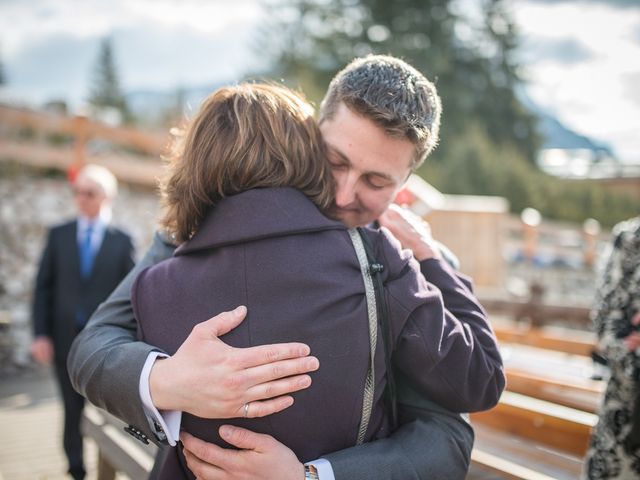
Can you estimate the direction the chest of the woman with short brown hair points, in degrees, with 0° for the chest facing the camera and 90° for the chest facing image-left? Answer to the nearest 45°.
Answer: approximately 180°

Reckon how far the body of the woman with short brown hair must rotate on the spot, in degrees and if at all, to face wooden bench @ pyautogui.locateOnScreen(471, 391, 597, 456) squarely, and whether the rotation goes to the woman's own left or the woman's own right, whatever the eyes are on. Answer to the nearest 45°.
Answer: approximately 45° to the woman's own right

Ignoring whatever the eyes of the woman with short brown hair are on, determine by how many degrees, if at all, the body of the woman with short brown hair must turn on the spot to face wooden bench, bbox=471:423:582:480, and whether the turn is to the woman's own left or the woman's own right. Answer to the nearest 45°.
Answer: approximately 45° to the woman's own right

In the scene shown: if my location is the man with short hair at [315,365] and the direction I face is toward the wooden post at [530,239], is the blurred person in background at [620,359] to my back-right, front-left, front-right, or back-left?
front-right

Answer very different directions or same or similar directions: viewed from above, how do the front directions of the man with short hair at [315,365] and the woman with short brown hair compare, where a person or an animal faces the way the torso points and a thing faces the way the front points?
very different directions

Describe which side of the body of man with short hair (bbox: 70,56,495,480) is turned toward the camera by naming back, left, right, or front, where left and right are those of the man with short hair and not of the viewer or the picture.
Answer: front

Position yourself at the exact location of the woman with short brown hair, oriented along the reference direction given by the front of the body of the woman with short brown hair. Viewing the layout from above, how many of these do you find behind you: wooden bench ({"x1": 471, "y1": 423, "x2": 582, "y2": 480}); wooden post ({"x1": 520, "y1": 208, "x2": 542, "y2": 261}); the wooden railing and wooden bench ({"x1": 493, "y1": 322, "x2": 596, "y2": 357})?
0

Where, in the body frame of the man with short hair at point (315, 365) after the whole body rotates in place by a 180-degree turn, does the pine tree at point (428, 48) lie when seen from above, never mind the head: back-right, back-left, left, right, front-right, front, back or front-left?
front

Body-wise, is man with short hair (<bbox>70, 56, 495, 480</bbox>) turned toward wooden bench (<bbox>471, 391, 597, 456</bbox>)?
no

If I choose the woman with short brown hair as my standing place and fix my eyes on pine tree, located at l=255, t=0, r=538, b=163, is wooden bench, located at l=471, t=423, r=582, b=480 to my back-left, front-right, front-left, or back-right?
front-right

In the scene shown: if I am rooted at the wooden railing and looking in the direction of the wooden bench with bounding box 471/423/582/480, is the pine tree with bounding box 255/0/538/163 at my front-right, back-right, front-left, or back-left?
back-left

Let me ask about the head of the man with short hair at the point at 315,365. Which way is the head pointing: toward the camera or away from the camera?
toward the camera

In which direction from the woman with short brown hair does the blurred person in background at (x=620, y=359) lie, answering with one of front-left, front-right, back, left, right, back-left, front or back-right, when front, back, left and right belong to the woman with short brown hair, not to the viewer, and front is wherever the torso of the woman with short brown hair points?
front-right

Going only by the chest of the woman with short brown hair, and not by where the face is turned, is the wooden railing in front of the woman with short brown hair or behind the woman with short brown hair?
in front
